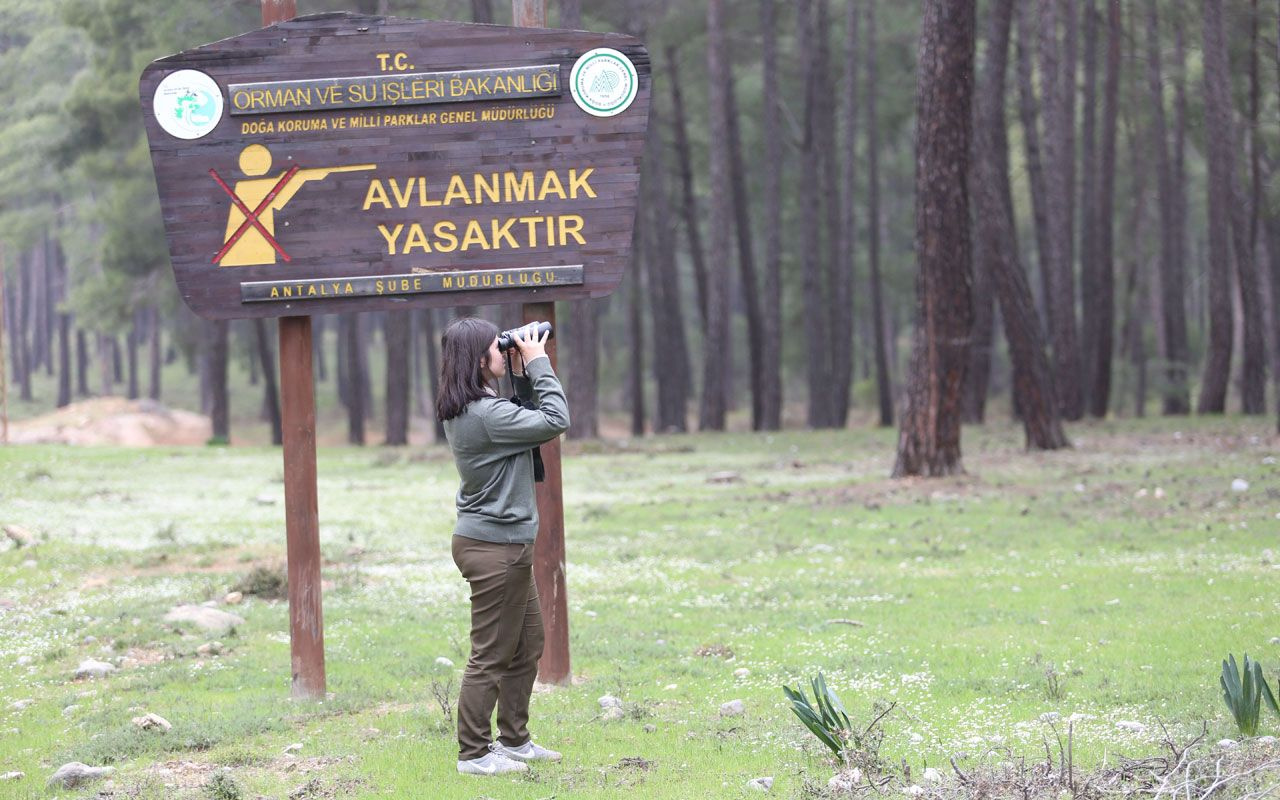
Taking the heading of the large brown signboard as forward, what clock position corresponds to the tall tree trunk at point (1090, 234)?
The tall tree trunk is roughly at 7 o'clock from the large brown signboard.

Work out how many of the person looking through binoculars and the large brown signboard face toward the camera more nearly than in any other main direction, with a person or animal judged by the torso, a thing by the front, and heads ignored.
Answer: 1

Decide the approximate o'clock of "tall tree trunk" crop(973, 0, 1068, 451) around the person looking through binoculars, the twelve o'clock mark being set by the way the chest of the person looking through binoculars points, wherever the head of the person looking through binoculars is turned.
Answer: The tall tree trunk is roughly at 10 o'clock from the person looking through binoculars.

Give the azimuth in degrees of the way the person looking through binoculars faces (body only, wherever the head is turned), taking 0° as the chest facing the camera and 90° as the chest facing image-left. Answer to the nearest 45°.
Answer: approximately 270°

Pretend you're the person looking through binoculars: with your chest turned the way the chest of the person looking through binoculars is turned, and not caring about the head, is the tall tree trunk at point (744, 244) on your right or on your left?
on your left

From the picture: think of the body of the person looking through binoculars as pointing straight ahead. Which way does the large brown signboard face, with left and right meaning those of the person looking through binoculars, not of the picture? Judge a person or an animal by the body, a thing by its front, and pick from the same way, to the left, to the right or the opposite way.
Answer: to the right

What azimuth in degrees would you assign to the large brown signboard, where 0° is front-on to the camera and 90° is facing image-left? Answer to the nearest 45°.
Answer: approximately 0°

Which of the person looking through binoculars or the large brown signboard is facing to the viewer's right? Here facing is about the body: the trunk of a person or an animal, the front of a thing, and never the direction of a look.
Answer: the person looking through binoculars

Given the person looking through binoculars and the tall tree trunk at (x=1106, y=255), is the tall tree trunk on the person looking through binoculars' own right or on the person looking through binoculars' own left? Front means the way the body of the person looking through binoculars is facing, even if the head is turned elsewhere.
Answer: on the person looking through binoculars' own left

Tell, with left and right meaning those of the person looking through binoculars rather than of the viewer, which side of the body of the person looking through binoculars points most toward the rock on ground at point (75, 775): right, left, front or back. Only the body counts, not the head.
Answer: back

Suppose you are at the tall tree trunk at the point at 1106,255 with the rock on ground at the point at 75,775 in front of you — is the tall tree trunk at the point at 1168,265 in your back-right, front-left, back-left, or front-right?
back-left

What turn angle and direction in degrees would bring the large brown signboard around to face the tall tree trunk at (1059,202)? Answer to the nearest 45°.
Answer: approximately 135° to its left

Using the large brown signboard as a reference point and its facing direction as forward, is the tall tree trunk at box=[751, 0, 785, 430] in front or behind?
behind

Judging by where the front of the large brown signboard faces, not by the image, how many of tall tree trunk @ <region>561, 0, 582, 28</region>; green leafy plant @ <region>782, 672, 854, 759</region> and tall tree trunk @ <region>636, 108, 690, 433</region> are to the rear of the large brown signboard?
2

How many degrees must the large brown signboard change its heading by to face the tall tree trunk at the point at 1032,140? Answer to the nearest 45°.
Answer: approximately 135° to its left

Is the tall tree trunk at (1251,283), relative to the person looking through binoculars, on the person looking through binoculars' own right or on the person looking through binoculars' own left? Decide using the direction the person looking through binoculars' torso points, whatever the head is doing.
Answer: on the person looking through binoculars' own left
